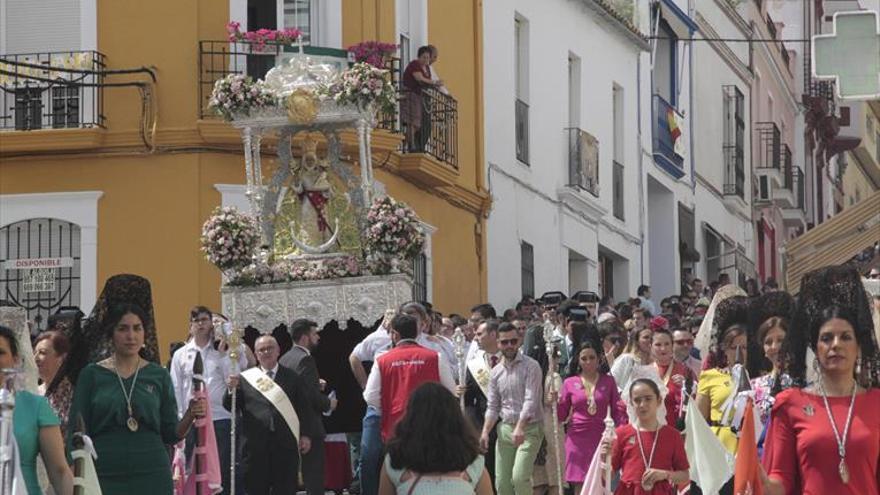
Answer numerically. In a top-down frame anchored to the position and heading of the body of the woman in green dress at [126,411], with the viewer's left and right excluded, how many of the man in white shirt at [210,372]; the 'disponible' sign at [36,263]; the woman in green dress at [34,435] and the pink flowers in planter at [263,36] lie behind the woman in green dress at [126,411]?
3

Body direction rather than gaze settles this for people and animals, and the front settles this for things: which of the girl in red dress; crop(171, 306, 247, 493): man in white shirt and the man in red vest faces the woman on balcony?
the man in red vest

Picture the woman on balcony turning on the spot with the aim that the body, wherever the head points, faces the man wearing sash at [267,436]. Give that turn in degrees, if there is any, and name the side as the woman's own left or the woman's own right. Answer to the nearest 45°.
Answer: approximately 90° to the woman's own right

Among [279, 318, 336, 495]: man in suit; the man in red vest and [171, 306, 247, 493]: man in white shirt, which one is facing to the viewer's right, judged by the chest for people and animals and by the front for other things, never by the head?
the man in suit

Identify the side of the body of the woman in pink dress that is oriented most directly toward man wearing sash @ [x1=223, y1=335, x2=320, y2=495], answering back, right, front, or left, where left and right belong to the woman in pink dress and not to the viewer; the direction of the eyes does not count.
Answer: right

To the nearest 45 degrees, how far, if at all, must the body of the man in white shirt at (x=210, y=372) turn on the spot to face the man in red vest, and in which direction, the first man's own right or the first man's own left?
approximately 45° to the first man's own left

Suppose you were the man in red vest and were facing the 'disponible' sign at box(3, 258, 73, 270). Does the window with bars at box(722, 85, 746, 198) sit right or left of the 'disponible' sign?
right

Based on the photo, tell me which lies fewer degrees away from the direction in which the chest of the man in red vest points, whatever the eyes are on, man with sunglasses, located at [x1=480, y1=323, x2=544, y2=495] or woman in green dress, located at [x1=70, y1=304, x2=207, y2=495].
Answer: the man with sunglasses

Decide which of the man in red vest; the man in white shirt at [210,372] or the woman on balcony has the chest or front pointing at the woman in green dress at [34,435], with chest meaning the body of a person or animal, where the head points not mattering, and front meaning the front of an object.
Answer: the man in white shirt
